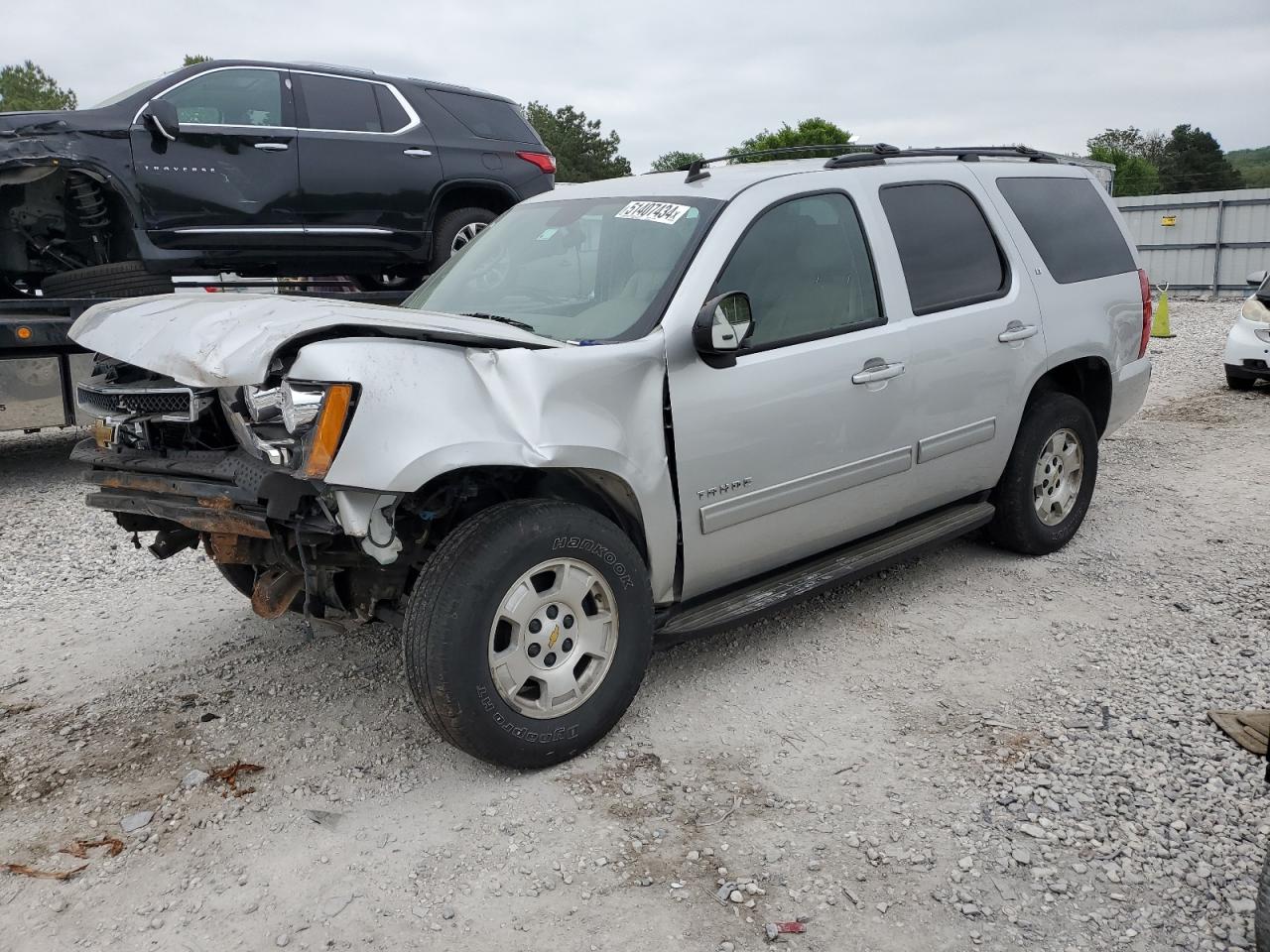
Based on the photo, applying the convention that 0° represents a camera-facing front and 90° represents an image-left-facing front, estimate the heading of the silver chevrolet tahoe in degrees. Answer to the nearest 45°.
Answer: approximately 45°

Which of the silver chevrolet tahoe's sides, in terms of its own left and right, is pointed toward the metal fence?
back

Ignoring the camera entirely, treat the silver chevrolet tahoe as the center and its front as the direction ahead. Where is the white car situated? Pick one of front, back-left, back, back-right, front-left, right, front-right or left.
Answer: back

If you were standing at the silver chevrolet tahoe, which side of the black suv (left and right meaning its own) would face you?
left

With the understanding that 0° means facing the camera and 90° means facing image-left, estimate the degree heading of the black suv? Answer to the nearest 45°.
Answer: approximately 90°

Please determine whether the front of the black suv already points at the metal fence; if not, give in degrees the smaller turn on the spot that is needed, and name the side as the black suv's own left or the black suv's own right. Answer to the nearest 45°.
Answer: approximately 135° to the black suv's own right

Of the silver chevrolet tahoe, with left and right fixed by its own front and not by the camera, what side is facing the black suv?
right

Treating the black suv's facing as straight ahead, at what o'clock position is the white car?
The white car is roughly at 6 o'clock from the black suv.
